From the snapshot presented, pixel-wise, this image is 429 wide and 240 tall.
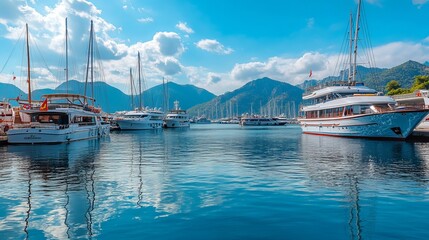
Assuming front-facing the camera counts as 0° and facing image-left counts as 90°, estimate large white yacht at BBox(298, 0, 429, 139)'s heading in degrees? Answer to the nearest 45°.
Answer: approximately 315°

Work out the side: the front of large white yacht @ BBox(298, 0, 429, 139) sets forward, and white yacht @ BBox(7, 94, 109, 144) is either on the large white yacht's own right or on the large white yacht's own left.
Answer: on the large white yacht's own right

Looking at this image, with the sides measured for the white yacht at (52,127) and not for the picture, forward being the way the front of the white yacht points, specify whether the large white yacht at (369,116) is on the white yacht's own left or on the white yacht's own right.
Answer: on the white yacht's own right
